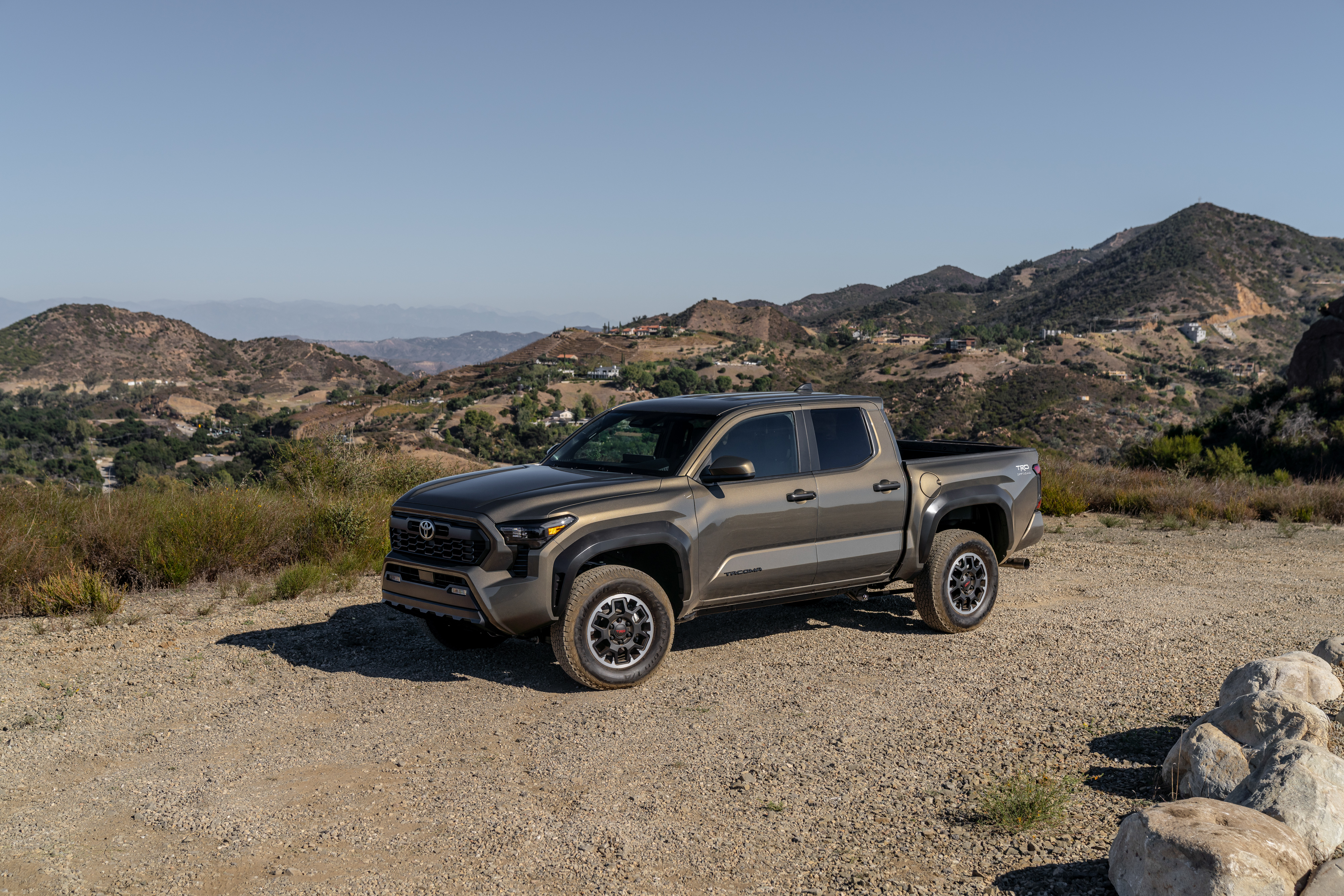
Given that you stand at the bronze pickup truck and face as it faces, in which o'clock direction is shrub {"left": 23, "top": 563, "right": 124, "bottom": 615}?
The shrub is roughly at 2 o'clock from the bronze pickup truck.

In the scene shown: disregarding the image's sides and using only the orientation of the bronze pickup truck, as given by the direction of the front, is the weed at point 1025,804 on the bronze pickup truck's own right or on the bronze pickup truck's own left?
on the bronze pickup truck's own left

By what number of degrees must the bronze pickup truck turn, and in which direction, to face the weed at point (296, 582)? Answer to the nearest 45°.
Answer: approximately 90° to its right

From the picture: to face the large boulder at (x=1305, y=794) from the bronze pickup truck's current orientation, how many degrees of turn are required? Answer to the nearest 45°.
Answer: approximately 90° to its left

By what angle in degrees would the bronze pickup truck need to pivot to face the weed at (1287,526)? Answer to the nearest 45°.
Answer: approximately 180°

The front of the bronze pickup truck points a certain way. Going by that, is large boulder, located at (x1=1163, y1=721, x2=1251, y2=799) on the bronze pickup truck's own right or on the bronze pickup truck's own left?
on the bronze pickup truck's own left

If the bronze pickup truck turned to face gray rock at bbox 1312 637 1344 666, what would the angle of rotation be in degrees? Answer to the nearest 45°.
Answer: approximately 135° to its left

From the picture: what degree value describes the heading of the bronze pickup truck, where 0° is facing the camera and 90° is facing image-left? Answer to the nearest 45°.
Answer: approximately 45°

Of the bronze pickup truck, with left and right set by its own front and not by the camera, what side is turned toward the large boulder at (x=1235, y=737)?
left

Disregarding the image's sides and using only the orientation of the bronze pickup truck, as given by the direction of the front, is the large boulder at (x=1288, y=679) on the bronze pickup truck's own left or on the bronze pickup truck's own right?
on the bronze pickup truck's own left
